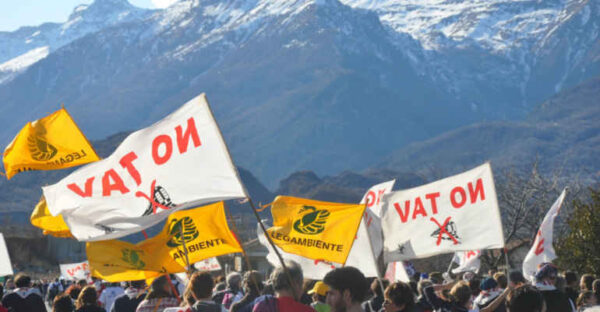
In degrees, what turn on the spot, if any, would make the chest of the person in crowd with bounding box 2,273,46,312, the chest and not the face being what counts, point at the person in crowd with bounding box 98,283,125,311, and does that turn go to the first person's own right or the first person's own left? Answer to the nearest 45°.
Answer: approximately 45° to the first person's own right

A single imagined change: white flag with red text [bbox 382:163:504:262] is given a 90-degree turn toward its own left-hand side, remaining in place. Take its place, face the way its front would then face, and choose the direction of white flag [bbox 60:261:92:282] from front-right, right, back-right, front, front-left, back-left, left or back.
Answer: front-right

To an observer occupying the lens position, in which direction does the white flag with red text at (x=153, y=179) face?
facing away from the viewer

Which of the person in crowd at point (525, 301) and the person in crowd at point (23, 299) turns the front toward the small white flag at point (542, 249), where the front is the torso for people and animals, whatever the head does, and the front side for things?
the person in crowd at point (525, 301)

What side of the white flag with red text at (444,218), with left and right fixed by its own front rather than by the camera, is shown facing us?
back

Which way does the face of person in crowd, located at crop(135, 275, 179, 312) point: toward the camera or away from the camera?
away from the camera

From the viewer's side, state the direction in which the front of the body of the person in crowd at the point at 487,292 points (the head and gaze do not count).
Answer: away from the camera

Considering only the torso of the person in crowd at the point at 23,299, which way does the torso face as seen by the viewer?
away from the camera

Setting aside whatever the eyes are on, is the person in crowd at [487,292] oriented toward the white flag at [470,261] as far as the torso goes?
yes

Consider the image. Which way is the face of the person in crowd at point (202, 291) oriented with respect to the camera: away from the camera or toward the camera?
away from the camera

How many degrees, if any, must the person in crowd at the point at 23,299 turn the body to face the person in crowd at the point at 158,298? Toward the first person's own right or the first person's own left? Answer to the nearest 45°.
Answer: approximately 135° to the first person's own right

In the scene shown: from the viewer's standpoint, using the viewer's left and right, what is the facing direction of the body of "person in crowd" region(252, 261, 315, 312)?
facing away from the viewer

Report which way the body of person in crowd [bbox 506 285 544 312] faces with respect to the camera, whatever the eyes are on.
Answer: away from the camera
